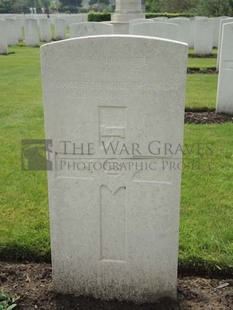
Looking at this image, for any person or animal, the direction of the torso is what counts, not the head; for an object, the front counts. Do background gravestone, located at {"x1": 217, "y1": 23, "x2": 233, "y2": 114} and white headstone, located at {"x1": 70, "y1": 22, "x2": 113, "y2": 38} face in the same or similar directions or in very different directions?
same or similar directions

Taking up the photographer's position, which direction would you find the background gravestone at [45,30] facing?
facing the viewer

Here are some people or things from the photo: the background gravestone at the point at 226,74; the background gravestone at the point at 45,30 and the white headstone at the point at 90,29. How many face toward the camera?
3

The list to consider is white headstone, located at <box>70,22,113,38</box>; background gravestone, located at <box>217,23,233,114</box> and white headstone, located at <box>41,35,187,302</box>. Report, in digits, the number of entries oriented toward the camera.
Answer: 3

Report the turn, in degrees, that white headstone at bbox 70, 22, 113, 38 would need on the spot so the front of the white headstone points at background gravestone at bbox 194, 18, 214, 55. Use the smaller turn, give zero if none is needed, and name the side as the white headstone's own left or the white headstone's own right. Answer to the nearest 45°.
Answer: approximately 135° to the white headstone's own left

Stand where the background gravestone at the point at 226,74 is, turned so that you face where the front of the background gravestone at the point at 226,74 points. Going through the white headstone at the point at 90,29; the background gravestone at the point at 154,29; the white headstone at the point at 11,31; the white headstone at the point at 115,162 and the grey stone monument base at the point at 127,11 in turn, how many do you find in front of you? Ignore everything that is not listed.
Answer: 1

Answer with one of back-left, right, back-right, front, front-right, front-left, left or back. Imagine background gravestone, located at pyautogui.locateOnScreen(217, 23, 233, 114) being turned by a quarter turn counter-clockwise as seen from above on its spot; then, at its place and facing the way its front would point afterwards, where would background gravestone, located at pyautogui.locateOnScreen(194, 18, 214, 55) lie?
left

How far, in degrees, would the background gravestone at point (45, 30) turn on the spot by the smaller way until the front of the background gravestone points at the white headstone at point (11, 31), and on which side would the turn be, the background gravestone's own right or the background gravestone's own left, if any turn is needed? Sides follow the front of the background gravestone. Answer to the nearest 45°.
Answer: approximately 45° to the background gravestone's own right

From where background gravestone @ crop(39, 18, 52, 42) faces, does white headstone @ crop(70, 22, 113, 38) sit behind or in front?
in front

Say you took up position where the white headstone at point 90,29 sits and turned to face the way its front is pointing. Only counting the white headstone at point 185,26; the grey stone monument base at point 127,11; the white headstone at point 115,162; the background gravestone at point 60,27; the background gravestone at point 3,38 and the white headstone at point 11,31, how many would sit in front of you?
1

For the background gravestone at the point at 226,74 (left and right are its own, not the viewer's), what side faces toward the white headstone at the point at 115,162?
front

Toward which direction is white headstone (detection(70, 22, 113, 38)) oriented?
toward the camera

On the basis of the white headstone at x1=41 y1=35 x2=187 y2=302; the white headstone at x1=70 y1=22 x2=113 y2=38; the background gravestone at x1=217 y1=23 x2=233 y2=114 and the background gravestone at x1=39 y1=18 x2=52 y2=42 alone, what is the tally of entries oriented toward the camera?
4

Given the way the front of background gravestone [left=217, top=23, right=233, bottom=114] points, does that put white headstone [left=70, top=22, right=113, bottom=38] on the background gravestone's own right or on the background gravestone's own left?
on the background gravestone's own right
